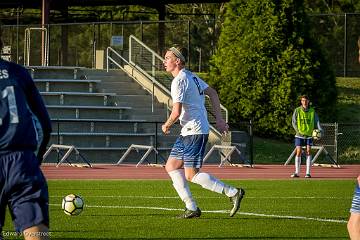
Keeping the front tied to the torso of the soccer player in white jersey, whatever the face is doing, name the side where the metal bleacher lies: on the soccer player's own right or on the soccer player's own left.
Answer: on the soccer player's own right

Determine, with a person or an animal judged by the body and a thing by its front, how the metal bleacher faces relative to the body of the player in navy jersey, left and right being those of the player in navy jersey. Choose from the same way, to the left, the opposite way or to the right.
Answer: the opposite way

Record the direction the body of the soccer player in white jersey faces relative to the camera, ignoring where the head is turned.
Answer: to the viewer's left

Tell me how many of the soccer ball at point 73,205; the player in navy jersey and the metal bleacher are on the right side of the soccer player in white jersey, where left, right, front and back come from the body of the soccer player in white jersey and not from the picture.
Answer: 1

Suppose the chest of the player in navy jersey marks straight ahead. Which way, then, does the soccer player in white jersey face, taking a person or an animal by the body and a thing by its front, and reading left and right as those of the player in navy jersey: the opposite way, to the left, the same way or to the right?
to the left

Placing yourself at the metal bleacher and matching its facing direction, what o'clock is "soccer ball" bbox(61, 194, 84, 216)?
The soccer ball is roughly at 12 o'clock from the metal bleacher.

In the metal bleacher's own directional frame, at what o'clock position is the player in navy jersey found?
The player in navy jersey is roughly at 12 o'clock from the metal bleacher.

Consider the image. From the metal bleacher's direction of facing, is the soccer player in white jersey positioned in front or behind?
in front

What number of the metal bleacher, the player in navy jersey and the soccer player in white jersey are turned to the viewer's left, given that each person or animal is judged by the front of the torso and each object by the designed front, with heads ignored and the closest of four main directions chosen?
1

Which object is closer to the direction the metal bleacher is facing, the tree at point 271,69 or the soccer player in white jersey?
the soccer player in white jersey

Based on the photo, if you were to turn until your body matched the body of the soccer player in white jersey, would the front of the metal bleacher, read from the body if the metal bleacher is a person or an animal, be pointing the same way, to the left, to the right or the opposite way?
to the left

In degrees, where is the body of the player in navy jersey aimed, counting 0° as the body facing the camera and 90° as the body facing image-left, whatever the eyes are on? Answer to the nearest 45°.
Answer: approximately 180°

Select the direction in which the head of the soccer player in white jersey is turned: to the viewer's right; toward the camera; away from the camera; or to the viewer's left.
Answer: to the viewer's left
